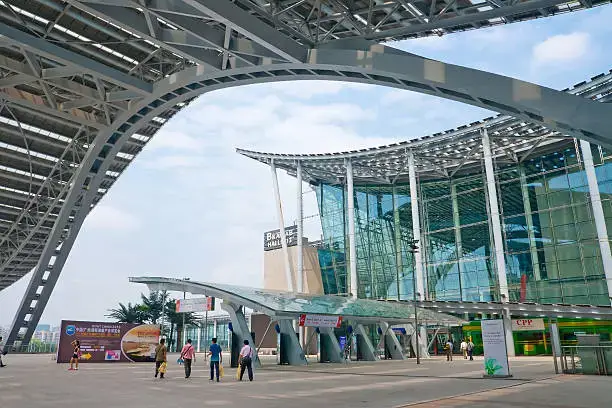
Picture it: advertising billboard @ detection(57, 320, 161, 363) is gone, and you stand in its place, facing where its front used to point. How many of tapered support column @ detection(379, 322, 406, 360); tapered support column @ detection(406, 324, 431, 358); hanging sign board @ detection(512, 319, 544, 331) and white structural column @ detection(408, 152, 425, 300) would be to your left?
4

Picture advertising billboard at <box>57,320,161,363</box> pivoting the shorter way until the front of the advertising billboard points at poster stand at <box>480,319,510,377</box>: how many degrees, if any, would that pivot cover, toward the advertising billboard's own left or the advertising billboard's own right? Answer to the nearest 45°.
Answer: approximately 45° to the advertising billboard's own left

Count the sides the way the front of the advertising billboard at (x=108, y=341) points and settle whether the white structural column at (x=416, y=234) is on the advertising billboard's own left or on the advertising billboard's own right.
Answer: on the advertising billboard's own left

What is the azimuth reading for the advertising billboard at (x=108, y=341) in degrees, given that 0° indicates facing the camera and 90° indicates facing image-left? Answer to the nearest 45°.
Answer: approximately 0°

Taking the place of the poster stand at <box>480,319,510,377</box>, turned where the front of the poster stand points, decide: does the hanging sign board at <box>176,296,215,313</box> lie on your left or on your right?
on your right

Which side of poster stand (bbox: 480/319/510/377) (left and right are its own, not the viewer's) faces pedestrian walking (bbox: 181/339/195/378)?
right
